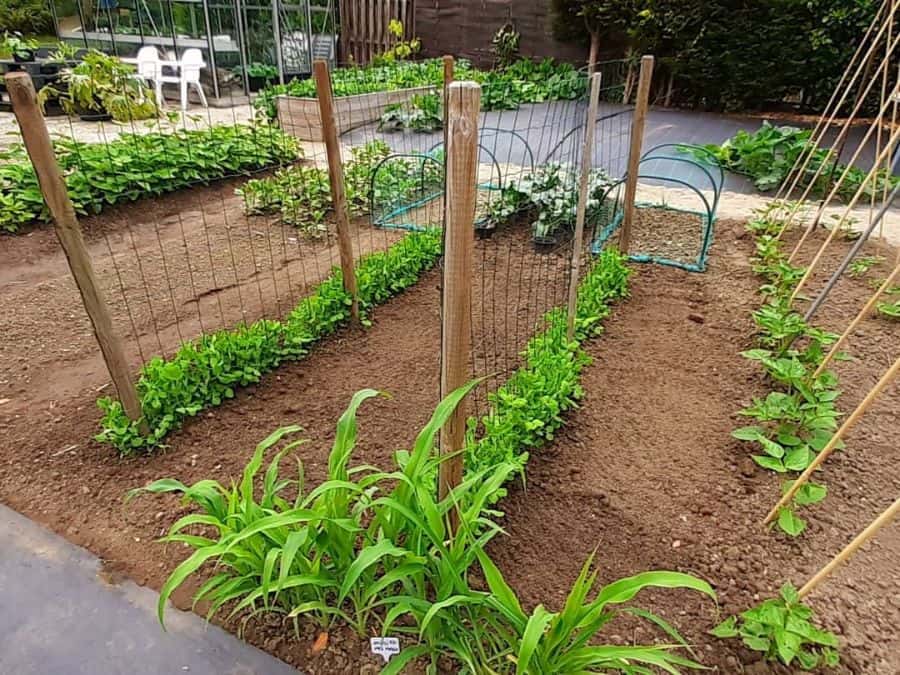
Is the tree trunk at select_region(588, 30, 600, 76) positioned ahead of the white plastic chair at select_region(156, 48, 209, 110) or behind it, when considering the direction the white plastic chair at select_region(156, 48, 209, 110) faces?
behind

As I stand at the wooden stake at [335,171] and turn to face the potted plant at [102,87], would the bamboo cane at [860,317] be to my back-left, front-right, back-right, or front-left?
back-right

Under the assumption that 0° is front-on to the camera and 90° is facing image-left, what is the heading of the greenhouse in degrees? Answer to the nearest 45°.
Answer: approximately 315°

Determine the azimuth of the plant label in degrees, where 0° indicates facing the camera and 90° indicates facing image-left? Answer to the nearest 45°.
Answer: approximately 0°

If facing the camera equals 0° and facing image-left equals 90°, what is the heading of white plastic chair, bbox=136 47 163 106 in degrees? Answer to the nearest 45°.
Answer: approximately 225°

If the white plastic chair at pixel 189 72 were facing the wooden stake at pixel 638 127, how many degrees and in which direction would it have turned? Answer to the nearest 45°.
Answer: approximately 135° to its left

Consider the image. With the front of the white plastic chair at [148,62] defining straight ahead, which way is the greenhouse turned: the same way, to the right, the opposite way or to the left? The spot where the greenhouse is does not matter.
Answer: to the right

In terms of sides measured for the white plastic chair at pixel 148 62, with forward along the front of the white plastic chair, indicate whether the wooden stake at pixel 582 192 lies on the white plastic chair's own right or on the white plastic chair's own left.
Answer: on the white plastic chair's own right
